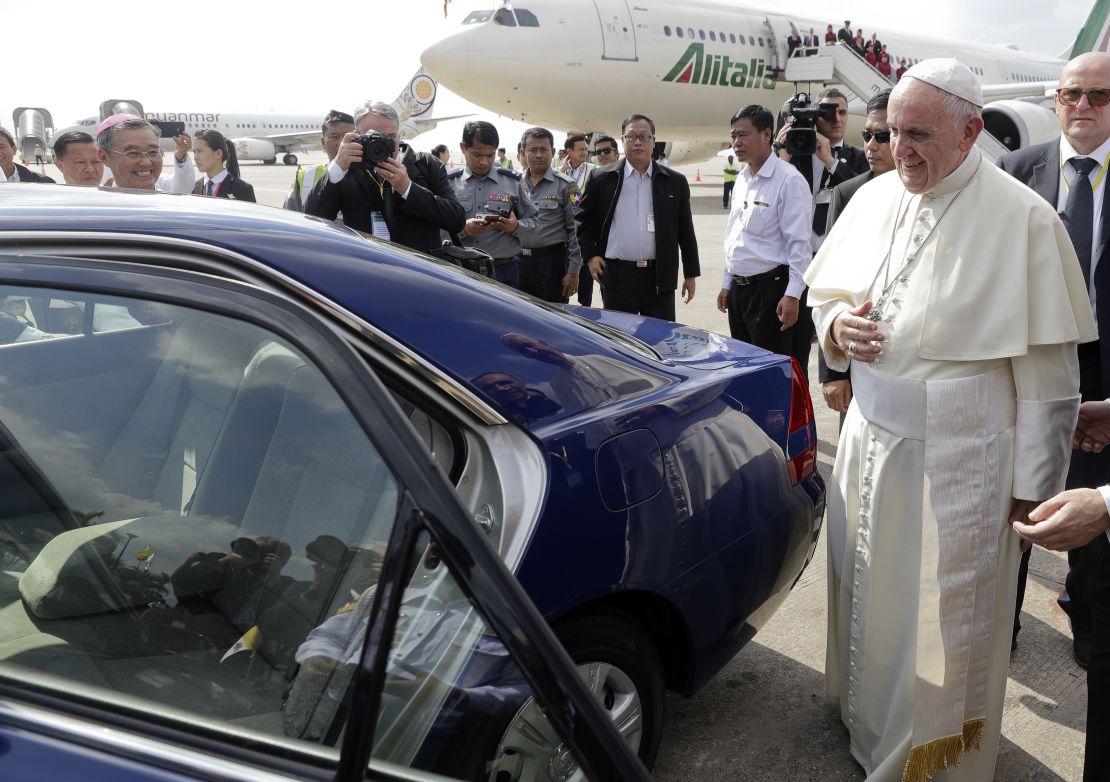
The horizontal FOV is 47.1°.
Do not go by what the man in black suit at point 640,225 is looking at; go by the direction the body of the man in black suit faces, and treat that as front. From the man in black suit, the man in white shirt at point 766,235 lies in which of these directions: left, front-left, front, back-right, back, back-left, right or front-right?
front-left

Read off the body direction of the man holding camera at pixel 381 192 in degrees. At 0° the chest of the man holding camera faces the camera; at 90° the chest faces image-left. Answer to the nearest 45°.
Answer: approximately 0°

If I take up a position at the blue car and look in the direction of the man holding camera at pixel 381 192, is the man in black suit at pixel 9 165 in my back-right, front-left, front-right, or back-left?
front-left

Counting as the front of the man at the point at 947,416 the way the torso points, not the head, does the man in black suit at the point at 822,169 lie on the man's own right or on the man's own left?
on the man's own right

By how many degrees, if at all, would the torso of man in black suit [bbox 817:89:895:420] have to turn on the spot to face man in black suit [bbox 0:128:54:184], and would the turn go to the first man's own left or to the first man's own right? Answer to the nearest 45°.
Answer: approximately 45° to the first man's own right

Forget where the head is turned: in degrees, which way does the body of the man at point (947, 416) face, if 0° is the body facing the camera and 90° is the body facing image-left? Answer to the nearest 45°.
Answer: approximately 45°

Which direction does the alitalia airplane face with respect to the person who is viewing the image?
facing the viewer and to the left of the viewer

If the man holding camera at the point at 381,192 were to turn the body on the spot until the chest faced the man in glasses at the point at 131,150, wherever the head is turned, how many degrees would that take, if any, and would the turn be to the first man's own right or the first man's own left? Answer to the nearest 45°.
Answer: approximately 90° to the first man's own right

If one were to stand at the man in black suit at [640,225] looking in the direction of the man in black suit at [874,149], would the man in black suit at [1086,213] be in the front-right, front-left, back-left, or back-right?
front-right

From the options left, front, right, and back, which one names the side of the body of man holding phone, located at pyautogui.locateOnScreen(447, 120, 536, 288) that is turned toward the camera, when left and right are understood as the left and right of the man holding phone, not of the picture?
front

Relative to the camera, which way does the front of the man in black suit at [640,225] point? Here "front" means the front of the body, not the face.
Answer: toward the camera

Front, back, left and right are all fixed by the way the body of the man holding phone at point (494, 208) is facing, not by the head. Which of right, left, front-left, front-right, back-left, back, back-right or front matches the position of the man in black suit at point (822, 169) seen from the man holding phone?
left

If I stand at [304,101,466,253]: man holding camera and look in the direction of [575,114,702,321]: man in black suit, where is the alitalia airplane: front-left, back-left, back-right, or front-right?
front-left
